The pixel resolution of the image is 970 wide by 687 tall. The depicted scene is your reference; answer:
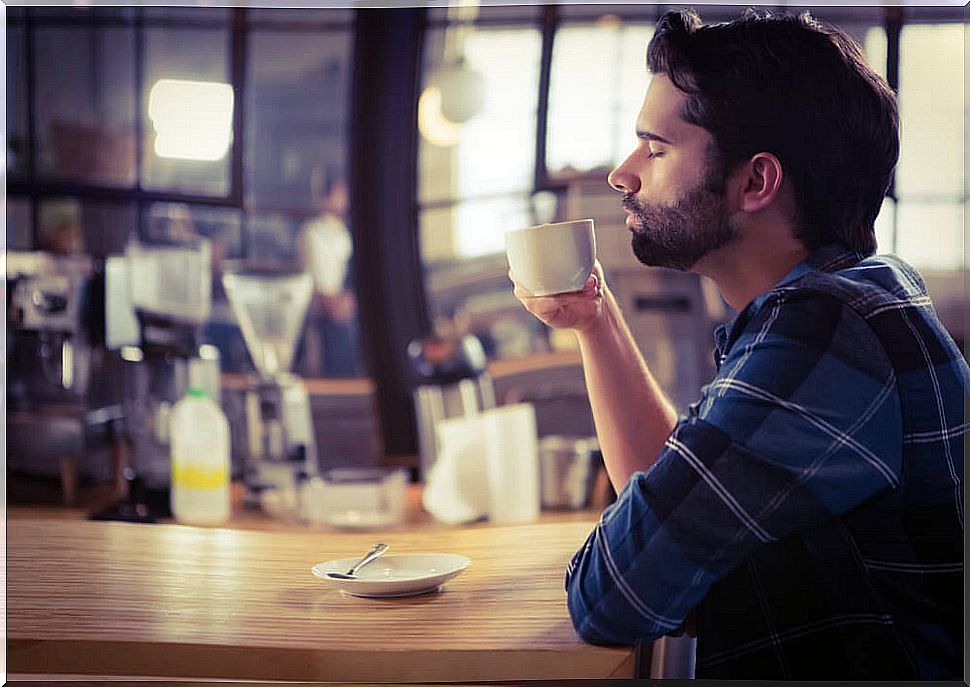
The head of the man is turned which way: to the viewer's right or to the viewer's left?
to the viewer's left

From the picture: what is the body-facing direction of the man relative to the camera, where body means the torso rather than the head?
to the viewer's left

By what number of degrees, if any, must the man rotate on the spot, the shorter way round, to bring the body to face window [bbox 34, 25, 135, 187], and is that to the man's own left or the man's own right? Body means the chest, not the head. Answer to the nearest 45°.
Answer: approximately 45° to the man's own right

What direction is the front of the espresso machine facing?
toward the camera

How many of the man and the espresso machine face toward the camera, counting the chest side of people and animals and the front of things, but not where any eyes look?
1
